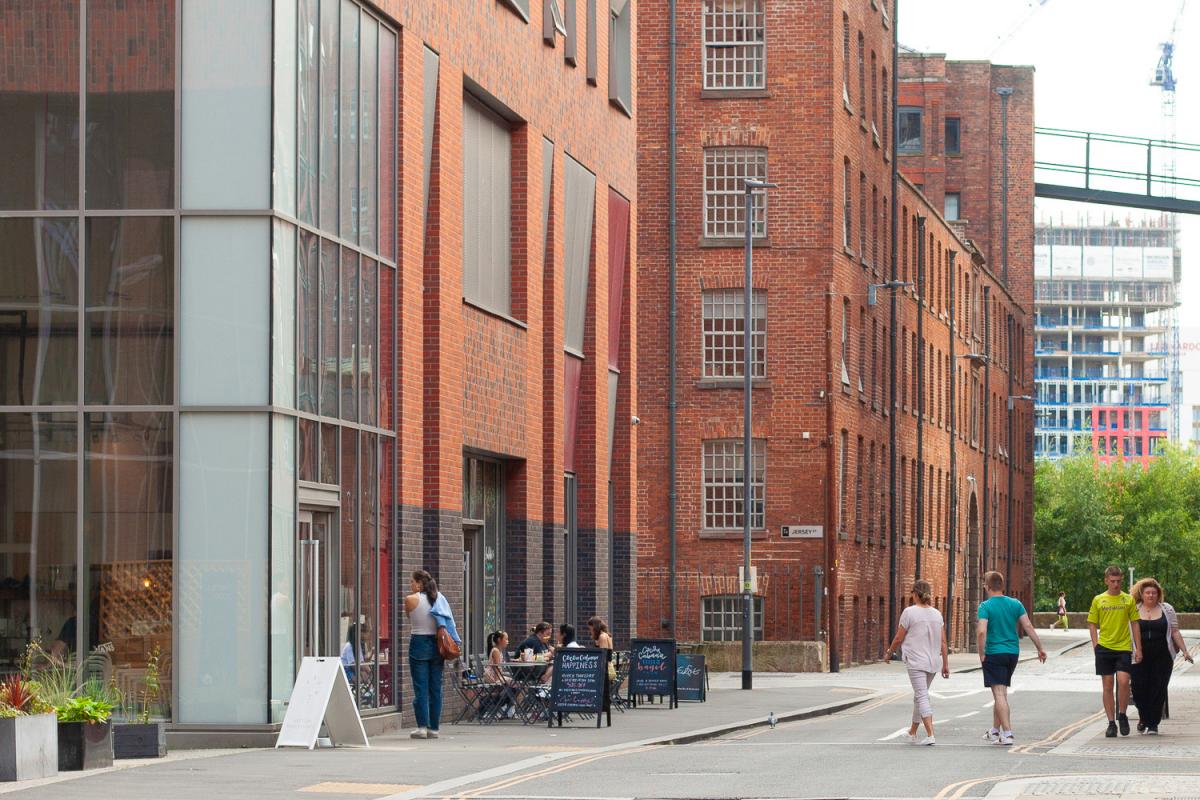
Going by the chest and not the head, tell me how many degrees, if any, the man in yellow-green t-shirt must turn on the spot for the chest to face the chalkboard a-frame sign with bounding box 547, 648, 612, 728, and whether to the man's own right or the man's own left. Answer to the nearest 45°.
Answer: approximately 90° to the man's own right

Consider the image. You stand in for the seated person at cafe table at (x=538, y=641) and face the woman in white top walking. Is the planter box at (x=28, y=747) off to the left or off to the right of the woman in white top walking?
right

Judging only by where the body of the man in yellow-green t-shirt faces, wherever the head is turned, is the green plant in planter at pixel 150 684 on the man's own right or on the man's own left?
on the man's own right

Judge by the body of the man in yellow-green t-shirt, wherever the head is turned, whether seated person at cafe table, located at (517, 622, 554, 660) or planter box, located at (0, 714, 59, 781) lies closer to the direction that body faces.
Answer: the planter box

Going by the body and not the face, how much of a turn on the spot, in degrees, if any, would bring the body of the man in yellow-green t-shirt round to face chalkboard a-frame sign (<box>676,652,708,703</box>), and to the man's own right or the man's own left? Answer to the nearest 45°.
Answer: approximately 135° to the man's own right

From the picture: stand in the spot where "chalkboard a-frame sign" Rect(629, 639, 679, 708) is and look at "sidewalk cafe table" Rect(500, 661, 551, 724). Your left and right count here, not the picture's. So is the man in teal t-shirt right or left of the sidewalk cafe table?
left

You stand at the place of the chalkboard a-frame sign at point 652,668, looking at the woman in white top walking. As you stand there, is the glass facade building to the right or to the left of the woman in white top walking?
right

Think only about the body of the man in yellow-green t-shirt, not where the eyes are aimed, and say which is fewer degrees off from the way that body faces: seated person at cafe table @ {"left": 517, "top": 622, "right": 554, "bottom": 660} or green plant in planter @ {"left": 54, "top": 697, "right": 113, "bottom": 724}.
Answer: the green plant in planter

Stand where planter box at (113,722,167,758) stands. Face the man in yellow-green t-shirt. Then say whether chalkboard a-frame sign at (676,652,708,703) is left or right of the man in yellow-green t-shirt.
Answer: left
